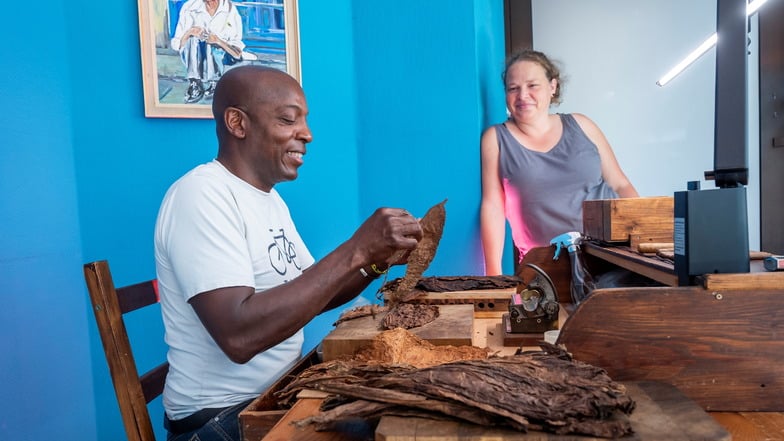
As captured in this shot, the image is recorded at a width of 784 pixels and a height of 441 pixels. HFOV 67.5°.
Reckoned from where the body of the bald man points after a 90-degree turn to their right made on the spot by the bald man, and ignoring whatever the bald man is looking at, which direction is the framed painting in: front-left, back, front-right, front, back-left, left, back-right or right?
back

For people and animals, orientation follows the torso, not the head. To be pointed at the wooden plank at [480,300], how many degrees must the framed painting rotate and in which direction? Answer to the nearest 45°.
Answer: approximately 45° to its left

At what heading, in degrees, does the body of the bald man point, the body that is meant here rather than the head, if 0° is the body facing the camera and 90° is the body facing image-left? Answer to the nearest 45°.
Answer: approximately 270°

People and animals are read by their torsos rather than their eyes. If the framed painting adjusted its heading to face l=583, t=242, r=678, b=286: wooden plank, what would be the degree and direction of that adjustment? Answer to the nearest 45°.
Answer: approximately 45° to its left

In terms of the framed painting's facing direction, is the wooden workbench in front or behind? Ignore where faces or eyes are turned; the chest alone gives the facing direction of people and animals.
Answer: in front

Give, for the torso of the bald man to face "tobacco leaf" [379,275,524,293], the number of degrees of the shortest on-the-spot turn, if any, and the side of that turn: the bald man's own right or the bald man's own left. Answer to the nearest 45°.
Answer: approximately 45° to the bald man's own left

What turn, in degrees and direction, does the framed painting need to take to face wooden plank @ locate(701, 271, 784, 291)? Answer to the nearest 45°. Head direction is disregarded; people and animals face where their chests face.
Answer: approximately 45° to its left
